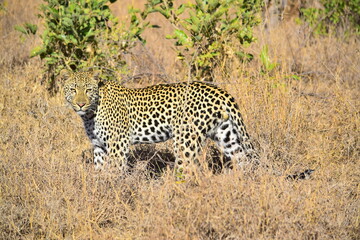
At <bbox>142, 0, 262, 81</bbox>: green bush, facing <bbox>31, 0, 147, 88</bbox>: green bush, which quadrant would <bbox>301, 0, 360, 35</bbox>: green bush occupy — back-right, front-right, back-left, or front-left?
back-right

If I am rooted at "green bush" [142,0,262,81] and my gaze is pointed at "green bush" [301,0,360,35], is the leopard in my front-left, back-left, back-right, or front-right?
back-right

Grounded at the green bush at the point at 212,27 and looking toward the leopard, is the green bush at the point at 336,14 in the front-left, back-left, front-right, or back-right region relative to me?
back-left

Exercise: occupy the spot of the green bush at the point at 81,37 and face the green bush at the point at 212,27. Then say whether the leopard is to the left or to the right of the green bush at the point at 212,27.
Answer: right

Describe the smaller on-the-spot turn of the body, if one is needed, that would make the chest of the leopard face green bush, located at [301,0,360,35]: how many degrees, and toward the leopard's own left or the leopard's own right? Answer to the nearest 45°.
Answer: approximately 135° to the leopard's own right

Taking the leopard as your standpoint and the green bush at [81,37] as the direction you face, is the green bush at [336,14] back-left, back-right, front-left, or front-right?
front-right

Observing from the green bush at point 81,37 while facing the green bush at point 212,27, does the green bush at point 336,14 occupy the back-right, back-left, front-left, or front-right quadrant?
front-left

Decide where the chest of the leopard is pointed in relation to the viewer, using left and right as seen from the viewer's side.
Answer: facing to the left of the viewer

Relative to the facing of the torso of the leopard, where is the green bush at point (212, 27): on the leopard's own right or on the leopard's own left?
on the leopard's own right

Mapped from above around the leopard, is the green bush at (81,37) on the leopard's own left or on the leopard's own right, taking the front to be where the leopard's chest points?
on the leopard's own right
